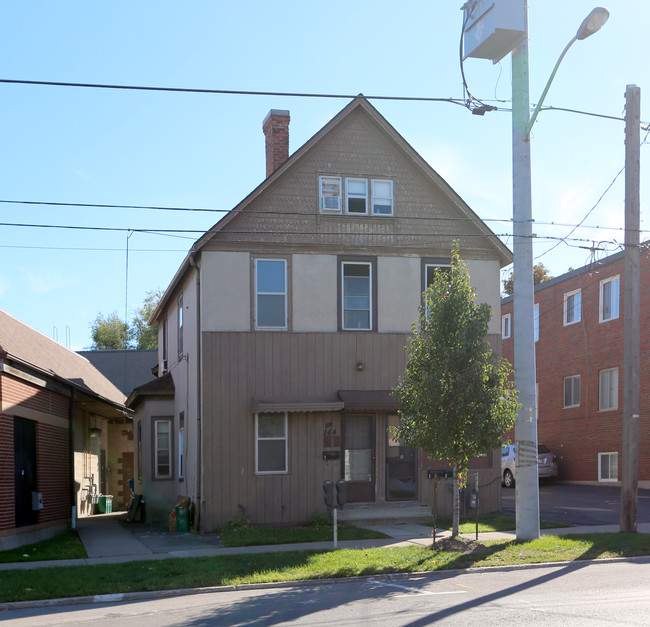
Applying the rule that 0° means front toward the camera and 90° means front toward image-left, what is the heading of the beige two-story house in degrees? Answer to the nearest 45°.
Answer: approximately 0°

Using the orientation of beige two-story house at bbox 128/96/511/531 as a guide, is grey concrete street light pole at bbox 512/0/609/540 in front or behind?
in front

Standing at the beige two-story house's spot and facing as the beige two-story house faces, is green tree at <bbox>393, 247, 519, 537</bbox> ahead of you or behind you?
ahead

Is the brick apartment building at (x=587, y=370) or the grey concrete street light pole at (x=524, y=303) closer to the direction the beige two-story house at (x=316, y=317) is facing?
the grey concrete street light pole

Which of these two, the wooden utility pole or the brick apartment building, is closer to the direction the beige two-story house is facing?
the wooden utility pole
